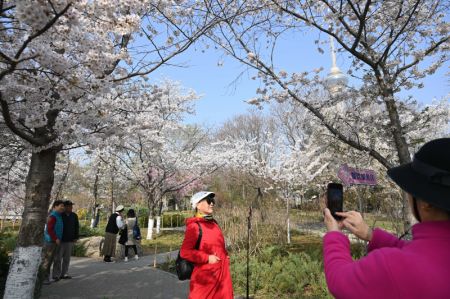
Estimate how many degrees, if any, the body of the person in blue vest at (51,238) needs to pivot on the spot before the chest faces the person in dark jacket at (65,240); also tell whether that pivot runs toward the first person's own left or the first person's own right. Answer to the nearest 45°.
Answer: approximately 45° to the first person's own left

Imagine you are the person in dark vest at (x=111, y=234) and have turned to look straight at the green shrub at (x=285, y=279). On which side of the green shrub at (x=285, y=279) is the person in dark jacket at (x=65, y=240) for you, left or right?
right

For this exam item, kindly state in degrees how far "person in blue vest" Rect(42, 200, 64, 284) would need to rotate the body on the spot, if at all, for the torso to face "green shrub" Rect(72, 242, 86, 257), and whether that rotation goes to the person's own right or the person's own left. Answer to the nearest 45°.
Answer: approximately 90° to the person's own left

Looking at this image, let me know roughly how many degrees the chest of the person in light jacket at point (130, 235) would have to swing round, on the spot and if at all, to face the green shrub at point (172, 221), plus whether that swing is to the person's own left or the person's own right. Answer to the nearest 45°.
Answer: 0° — they already face it

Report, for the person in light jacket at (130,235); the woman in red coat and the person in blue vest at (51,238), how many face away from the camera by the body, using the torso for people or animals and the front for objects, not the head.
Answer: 1

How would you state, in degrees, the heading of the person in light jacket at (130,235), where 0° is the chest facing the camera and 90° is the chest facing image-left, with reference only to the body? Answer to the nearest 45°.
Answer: approximately 180°

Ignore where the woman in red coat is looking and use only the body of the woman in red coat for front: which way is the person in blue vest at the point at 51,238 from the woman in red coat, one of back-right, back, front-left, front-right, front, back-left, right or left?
back

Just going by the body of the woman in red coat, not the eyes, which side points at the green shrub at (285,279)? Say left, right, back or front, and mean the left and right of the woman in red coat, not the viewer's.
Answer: left

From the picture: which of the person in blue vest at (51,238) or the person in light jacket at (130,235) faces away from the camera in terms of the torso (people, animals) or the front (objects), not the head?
the person in light jacket at (130,235)

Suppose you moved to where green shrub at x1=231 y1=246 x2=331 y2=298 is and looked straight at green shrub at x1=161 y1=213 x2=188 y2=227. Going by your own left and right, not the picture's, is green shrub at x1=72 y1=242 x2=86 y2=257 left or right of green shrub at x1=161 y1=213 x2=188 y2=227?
left
